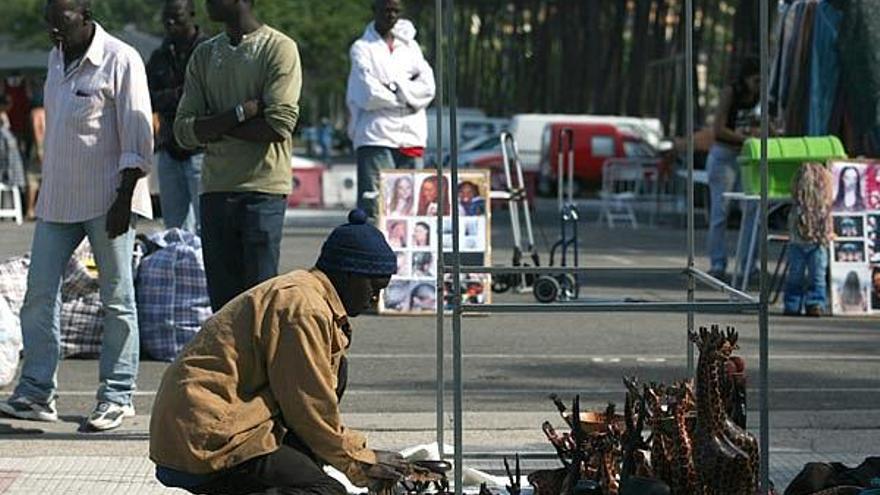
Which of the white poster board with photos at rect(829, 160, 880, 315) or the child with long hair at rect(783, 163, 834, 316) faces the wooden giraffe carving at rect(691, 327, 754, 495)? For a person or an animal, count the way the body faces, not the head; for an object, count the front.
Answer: the white poster board with photos

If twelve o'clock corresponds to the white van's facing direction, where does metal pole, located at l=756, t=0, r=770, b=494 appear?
The metal pole is roughly at 3 o'clock from the white van.

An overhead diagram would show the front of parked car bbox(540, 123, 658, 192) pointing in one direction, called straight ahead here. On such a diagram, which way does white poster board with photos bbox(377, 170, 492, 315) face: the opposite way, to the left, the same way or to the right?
to the right

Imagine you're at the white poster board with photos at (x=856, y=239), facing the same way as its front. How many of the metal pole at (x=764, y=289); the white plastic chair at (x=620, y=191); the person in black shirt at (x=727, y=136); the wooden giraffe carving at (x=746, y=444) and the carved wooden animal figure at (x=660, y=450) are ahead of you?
3

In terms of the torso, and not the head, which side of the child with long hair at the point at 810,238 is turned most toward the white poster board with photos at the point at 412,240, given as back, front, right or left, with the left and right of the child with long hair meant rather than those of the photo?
left

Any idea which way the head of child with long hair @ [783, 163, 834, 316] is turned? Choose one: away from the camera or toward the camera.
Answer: away from the camera

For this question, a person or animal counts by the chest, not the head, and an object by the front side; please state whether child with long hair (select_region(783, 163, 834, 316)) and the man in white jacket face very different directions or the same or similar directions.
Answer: very different directions

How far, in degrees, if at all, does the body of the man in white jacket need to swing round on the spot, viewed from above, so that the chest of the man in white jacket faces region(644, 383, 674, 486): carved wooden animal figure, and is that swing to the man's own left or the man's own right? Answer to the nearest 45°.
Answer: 0° — they already face it

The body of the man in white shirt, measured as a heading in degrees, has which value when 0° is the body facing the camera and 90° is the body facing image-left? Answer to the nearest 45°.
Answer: approximately 45°

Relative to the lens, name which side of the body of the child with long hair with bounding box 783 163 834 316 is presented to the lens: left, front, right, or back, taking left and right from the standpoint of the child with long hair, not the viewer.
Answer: back

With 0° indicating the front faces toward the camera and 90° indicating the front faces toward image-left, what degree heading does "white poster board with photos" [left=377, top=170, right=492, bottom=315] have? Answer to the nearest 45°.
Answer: approximately 0°
